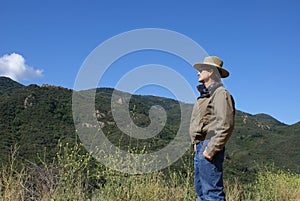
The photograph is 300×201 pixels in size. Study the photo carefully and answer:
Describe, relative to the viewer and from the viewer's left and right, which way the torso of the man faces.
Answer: facing to the left of the viewer
